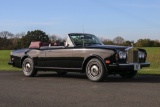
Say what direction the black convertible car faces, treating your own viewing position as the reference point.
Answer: facing the viewer and to the right of the viewer
